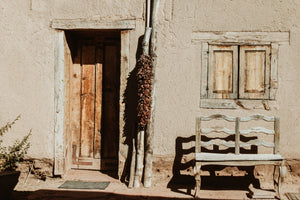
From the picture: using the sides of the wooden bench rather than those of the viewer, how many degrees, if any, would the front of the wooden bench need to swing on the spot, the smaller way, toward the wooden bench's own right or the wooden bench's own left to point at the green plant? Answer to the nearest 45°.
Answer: approximately 90° to the wooden bench's own right

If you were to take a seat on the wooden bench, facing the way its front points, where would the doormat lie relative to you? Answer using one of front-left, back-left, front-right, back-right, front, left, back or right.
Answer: right

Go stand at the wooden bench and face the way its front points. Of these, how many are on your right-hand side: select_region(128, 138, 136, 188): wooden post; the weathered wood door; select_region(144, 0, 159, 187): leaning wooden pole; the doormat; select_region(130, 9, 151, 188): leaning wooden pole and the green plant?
6

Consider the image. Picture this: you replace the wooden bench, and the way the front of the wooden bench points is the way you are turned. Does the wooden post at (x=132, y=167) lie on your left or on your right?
on your right

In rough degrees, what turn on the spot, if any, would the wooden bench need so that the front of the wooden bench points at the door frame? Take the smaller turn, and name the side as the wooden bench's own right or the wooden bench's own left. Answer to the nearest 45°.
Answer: approximately 90° to the wooden bench's own right

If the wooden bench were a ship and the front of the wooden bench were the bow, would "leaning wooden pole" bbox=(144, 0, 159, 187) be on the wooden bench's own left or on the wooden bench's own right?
on the wooden bench's own right

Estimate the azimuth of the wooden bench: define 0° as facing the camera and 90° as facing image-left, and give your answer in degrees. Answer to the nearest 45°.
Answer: approximately 0°

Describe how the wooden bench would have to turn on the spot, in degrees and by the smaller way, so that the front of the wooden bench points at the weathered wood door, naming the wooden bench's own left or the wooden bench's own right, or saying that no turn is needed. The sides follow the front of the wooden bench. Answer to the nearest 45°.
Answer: approximately 90° to the wooden bench's own right
